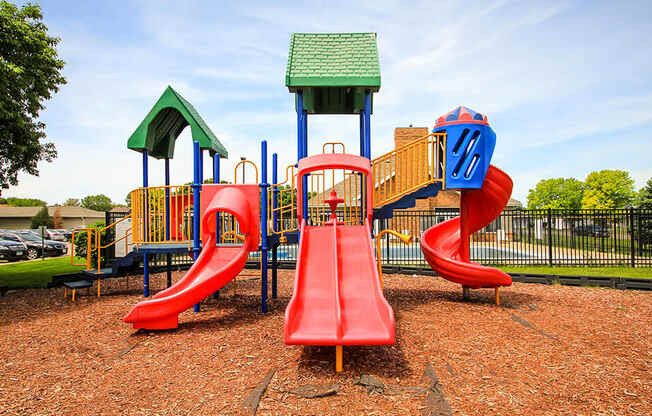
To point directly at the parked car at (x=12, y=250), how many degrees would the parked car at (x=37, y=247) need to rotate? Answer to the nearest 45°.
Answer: approximately 90° to its right

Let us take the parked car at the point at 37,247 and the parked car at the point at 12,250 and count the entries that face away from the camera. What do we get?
0

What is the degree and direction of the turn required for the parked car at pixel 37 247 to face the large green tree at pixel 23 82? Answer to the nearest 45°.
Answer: approximately 45° to its right

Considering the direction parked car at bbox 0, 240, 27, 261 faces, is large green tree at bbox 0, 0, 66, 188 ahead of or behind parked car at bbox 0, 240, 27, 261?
ahead

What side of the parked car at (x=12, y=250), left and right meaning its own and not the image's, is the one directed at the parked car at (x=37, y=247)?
left

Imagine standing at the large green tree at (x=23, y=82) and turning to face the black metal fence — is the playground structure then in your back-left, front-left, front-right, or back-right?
front-right

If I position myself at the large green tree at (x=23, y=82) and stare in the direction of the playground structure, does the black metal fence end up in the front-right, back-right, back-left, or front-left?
front-left
